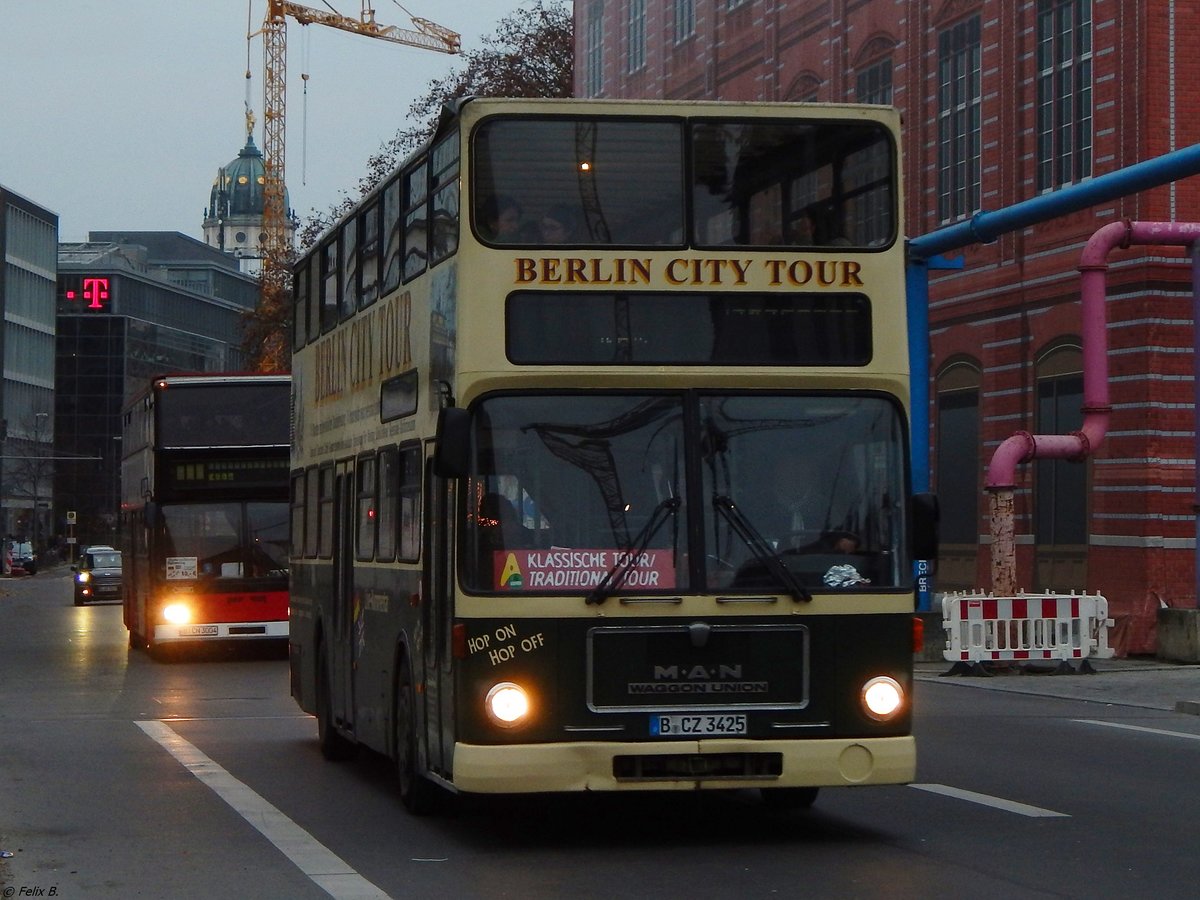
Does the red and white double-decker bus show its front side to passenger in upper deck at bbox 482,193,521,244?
yes

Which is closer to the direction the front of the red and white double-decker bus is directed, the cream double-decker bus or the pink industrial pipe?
the cream double-decker bus

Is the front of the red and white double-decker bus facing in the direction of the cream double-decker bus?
yes

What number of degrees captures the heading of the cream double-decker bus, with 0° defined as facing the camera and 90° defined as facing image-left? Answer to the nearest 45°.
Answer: approximately 0°

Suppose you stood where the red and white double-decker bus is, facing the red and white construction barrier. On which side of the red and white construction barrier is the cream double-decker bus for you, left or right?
right

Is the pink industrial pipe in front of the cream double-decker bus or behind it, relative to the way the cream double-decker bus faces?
behind

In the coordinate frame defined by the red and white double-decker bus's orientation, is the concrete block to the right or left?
on its left

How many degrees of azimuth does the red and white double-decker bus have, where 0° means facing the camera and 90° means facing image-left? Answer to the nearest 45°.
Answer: approximately 0°

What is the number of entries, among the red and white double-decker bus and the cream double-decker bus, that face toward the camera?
2

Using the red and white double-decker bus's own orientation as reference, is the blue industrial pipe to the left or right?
on its left
